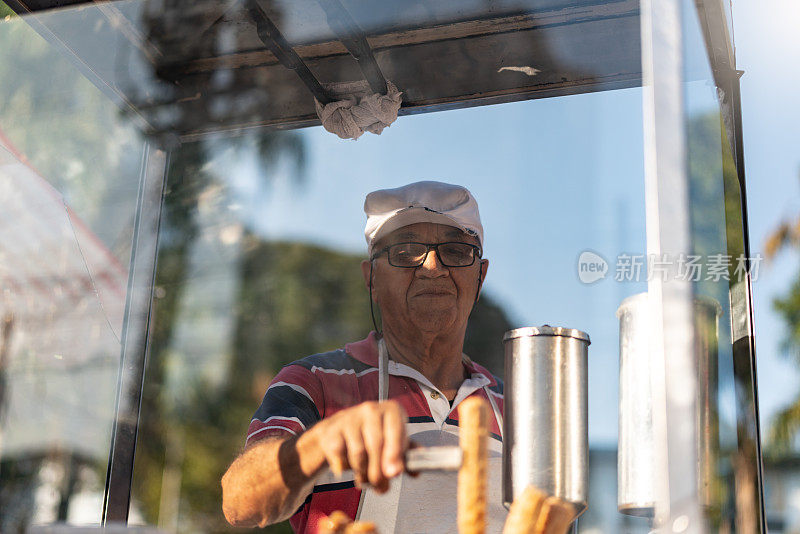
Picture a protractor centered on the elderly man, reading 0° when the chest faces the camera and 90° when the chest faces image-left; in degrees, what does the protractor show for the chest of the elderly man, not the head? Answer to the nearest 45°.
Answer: approximately 315°
